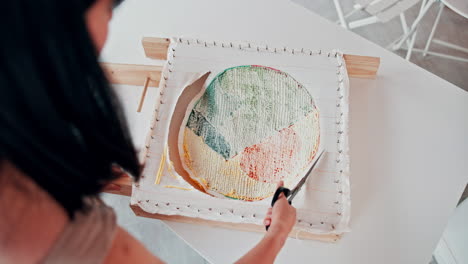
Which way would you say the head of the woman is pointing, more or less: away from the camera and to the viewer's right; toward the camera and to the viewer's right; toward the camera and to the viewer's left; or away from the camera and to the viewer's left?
away from the camera and to the viewer's right

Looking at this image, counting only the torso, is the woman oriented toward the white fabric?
yes

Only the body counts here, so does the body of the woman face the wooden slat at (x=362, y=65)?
yes

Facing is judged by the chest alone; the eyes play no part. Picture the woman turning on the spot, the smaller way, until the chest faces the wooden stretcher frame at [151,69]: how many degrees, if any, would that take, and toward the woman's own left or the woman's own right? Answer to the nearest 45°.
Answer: approximately 45° to the woman's own left

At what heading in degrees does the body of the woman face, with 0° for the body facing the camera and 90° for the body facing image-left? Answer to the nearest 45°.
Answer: approximately 225°

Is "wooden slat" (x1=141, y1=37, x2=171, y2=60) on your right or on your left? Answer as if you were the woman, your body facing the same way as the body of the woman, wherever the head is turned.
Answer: on your left

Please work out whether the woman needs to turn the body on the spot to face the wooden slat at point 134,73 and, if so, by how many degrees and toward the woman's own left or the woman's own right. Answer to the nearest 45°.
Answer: approximately 45° to the woman's own left

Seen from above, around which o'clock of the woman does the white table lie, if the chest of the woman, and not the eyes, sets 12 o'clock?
The white table is roughly at 12 o'clock from the woman.
